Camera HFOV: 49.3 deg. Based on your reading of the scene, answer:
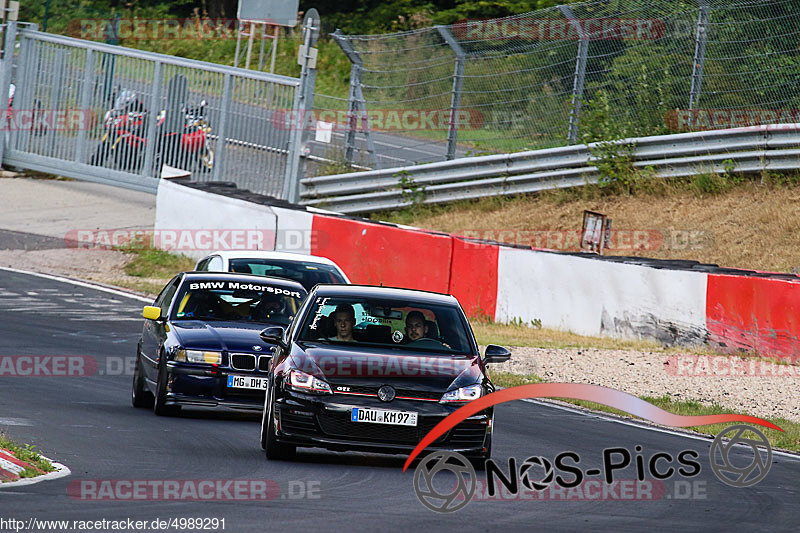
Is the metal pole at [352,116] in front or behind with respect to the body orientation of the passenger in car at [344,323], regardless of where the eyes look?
behind

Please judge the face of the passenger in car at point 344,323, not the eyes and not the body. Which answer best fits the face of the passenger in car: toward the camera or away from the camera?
toward the camera

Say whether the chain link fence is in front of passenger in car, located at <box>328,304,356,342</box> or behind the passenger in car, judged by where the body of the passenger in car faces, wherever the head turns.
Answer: behind

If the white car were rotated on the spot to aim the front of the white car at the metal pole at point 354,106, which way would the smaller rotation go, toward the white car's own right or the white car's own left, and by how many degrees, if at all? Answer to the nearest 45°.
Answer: approximately 135° to the white car's own left

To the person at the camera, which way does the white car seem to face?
facing the viewer and to the right of the viewer

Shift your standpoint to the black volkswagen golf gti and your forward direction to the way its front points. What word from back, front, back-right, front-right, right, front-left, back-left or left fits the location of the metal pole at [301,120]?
back

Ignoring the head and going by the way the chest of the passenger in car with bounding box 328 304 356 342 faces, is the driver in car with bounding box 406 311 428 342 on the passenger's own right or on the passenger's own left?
on the passenger's own left

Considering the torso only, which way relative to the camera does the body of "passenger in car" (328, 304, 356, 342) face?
toward the camera

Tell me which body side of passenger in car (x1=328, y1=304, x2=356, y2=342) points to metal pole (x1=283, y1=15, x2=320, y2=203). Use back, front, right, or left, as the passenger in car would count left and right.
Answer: back

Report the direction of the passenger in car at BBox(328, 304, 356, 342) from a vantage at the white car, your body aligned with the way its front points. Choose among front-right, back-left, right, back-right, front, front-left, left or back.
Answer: front-right

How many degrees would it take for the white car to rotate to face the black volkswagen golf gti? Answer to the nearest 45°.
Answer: approximately 45° to its right

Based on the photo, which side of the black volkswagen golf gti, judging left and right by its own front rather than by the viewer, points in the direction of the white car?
back

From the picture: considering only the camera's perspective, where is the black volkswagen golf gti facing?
facing the viewer
